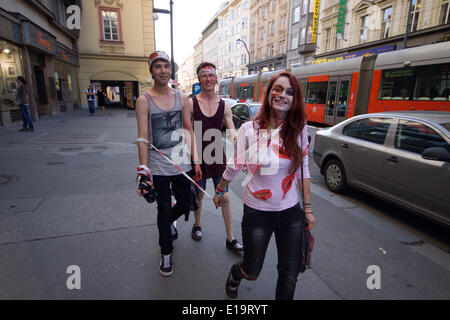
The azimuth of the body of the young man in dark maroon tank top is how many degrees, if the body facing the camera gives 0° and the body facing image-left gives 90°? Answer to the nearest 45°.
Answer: approximately 0°

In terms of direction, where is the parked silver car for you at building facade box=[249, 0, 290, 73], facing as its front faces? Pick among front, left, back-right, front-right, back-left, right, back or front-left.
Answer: front-left

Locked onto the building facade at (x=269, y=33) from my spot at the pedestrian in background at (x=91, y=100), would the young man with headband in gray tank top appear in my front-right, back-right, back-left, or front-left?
back-right

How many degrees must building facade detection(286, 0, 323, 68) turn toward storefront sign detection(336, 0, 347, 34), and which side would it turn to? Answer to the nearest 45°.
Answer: approximately 90° to its left

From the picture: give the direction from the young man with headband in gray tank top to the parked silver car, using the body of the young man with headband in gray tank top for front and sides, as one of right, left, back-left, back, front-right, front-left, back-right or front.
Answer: left

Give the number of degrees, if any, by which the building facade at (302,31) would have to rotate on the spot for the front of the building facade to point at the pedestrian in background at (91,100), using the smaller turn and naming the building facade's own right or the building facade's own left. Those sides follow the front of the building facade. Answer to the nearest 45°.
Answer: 0° — it already faces them

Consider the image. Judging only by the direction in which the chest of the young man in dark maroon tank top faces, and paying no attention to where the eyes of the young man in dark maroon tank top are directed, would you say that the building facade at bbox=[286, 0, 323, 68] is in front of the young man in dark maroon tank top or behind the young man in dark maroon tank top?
behind

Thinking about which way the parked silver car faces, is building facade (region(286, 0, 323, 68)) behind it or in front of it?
behind

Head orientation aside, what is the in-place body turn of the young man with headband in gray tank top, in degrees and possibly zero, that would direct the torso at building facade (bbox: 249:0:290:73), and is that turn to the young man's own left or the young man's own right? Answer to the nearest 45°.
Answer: approximately 180°

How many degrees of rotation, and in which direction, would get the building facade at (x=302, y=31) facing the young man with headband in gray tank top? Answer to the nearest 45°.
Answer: approximately 45° to its left
